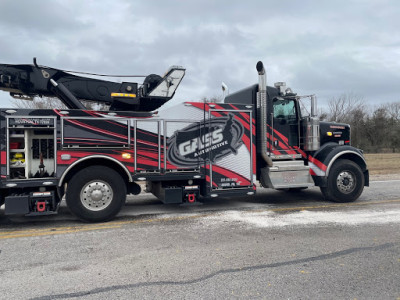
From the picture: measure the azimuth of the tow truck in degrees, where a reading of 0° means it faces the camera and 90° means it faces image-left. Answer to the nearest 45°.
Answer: approximately 270°
